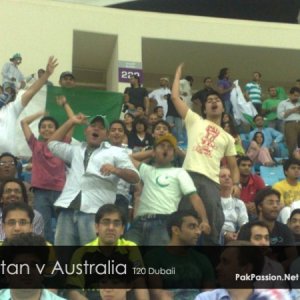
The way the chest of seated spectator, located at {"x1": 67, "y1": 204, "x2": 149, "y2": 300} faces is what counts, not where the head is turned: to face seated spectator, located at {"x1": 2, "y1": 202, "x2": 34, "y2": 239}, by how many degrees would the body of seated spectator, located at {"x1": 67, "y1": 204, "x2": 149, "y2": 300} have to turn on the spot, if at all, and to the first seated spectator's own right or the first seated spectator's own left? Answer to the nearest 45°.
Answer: approximately 90° to the first seated spectator's own right

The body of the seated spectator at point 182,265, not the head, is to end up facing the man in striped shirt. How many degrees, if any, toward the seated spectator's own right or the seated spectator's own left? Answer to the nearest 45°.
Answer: approximately 135° to the seated spectator's own left

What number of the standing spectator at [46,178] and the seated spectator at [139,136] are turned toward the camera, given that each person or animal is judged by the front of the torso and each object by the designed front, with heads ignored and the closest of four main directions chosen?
2

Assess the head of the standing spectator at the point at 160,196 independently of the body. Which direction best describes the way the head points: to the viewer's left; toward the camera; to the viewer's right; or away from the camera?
toward the camera

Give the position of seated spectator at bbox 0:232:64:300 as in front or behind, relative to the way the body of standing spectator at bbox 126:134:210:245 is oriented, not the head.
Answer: in front

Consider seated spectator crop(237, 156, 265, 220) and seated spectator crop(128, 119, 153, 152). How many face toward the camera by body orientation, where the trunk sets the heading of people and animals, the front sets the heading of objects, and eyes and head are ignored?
2

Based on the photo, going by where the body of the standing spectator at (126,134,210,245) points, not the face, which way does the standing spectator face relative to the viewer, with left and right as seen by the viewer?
facing the viewer

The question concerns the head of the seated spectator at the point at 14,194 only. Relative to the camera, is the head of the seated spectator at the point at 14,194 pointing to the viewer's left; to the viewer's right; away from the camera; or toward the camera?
toward the camera

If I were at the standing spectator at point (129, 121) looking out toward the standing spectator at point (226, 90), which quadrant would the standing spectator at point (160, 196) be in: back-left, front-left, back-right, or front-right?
back-right

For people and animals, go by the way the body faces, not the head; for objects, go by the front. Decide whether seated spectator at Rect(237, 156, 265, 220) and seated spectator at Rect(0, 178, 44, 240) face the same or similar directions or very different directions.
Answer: same or similar directions

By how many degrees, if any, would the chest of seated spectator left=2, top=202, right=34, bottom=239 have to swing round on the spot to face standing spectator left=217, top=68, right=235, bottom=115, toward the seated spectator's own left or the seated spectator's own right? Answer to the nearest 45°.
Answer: approximately 135° to the seated spectator's own left

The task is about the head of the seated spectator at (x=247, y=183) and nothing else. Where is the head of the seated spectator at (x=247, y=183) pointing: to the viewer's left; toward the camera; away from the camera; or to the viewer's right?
toward the camera

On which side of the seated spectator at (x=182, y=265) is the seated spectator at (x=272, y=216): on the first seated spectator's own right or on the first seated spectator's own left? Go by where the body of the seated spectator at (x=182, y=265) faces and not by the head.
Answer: on the first seated spectator's own left

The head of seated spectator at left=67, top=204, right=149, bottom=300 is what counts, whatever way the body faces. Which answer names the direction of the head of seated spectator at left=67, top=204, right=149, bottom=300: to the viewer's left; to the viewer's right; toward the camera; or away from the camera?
toward the camera

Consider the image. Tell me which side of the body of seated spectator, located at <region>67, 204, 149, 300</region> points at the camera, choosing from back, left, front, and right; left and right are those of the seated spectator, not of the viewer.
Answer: front

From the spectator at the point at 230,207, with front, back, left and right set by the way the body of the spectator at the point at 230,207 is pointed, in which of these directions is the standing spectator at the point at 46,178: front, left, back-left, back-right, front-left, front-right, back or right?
right

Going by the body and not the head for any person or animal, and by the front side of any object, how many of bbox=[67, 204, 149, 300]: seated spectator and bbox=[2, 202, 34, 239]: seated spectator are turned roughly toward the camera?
2
